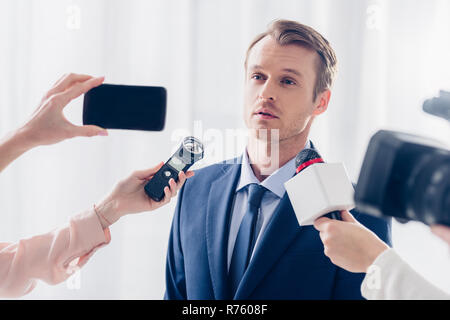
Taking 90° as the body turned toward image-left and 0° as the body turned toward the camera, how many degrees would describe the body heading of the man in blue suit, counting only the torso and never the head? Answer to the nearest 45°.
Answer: approximately 45°
